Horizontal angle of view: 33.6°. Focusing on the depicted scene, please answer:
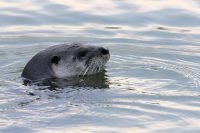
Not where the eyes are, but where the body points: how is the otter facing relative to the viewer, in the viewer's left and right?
facing to the right of the viewer
